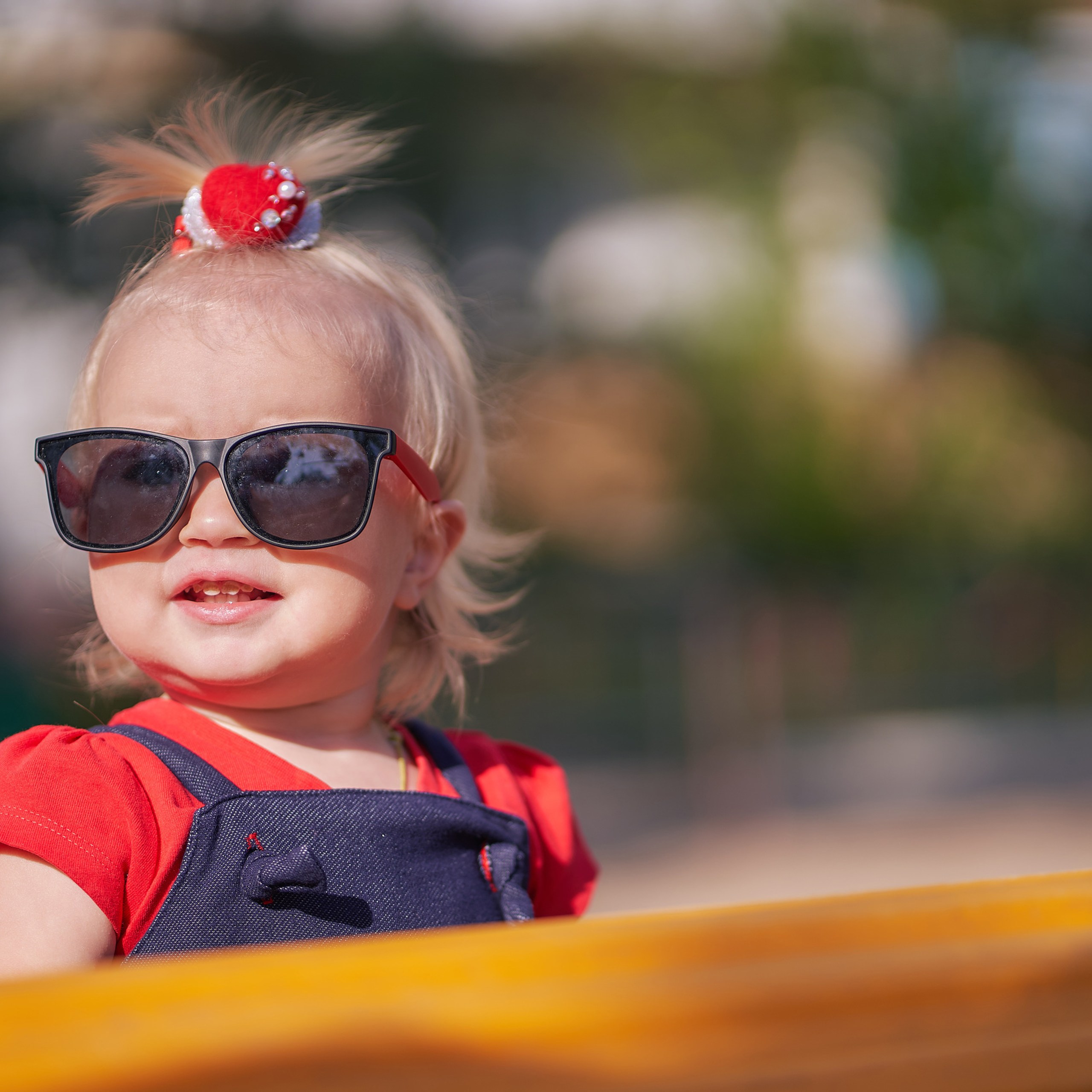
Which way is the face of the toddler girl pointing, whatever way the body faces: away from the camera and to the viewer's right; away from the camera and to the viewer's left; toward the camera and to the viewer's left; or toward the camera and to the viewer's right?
toward the camera and to the viewer's left

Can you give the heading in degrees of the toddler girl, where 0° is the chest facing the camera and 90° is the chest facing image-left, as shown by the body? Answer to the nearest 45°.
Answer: approximately 315°

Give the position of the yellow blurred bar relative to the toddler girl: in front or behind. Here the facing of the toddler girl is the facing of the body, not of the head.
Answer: in front
